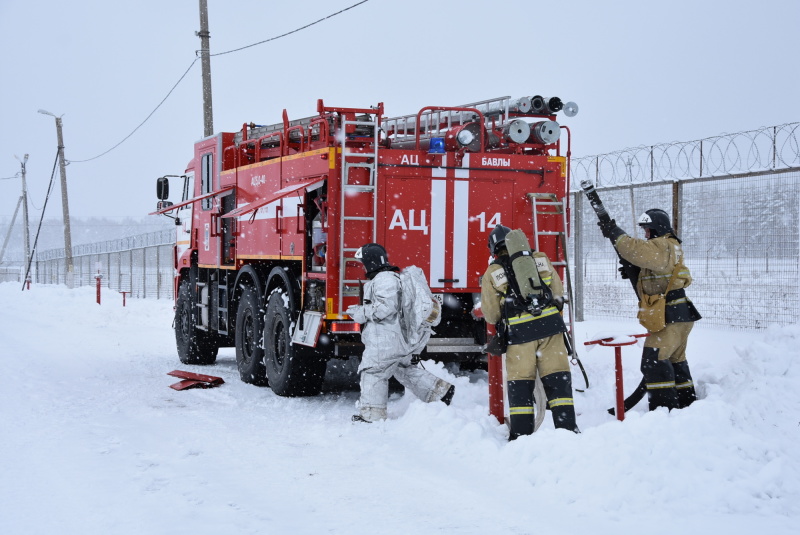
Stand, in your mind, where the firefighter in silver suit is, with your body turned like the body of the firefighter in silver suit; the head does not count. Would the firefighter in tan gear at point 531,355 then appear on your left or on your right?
on your left

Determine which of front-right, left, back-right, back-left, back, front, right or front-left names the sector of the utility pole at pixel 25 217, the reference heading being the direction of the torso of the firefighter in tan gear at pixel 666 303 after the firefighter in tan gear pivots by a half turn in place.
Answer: back-left

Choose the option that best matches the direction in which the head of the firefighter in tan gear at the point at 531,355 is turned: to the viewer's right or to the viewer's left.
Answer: to the viewer's left

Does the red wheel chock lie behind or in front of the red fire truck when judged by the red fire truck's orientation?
in front

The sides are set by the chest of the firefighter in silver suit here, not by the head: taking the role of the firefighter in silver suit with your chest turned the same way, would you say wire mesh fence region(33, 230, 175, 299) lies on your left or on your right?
on your right

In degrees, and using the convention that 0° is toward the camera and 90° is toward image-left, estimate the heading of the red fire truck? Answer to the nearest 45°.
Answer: approximately 135°

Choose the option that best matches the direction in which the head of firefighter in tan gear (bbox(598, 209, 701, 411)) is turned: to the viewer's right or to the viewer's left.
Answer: to the viewer's left

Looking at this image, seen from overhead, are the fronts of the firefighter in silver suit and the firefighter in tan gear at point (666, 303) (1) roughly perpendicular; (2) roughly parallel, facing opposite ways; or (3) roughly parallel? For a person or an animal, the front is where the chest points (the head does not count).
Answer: roughly parallel

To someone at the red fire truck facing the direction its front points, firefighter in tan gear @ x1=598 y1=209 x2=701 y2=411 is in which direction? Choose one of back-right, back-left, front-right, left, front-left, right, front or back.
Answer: back

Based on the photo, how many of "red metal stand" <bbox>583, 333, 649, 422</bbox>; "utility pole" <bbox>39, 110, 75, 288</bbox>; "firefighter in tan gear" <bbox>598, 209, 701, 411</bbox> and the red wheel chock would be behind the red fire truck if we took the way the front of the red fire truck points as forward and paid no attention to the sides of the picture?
2

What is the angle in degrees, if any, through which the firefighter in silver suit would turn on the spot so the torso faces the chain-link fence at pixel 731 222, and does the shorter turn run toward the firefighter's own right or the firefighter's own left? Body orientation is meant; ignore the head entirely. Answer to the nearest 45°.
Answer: approximately 135° to the firefighter's own right

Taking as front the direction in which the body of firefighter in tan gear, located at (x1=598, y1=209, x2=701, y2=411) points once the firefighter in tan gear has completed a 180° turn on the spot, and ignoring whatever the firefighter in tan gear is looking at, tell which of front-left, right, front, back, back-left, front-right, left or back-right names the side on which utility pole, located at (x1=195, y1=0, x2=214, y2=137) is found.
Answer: back-left

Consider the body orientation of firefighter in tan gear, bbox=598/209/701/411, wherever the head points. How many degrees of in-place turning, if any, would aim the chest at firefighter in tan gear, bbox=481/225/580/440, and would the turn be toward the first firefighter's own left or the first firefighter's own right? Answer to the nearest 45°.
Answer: approximately 45° to the first firefighter's own left

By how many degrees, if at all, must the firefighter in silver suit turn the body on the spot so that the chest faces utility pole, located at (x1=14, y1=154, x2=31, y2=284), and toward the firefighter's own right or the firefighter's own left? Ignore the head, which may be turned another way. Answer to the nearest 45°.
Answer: approximately 45° to the firefighter's own right

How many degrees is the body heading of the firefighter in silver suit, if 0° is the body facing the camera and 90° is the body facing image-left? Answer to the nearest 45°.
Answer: approximately 90°

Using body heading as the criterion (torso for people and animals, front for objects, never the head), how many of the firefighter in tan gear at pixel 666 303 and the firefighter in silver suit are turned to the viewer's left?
2

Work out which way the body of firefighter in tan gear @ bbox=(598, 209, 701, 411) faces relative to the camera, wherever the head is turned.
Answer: to the viewer's left
